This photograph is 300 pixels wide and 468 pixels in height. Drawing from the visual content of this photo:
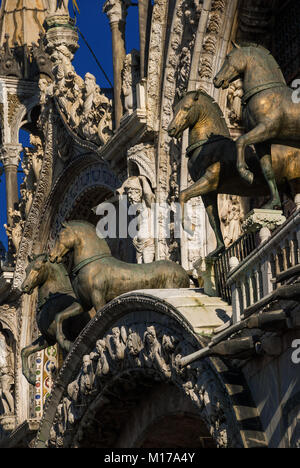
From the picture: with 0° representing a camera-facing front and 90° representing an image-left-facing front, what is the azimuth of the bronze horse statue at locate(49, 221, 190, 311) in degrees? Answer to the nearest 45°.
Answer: approximately 90°

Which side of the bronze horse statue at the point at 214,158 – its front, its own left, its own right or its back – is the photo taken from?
left

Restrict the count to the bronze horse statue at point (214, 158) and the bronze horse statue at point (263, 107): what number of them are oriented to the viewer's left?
2

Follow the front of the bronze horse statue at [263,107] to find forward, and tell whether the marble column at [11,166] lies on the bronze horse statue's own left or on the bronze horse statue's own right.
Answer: on the bronze horse statue's own right

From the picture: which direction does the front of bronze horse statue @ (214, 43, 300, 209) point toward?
to the viewer's left

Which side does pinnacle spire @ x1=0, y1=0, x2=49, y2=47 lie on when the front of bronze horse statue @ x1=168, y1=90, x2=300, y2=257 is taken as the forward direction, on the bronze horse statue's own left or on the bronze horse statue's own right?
on the bronze horse statue's own right
